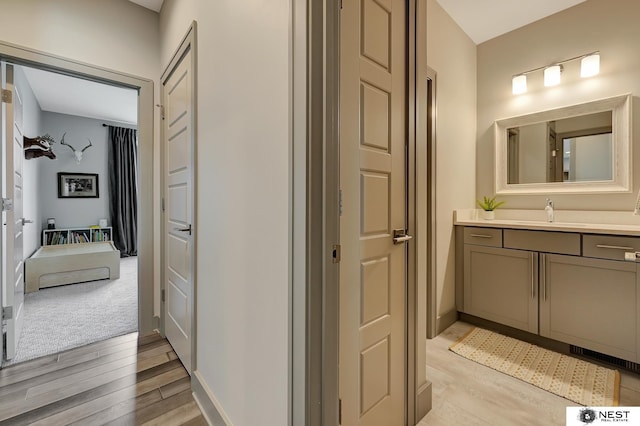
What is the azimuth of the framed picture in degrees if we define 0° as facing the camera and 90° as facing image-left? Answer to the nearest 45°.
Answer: approximately 0°

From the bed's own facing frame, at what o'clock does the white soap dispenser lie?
The white soap dispenser is roughly at 11 o'clock from the bed.

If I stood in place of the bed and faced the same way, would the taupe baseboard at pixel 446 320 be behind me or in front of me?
in front

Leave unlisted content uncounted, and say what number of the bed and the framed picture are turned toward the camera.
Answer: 2

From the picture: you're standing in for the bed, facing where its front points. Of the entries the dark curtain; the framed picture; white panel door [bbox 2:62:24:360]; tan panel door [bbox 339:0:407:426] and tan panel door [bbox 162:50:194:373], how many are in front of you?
3

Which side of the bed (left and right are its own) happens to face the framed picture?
back

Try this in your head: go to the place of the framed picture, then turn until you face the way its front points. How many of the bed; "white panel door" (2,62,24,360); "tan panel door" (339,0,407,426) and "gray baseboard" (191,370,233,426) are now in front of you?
4

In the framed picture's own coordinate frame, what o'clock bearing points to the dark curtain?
The dark curtain is roughly at 9 o'clock from the framed picture.

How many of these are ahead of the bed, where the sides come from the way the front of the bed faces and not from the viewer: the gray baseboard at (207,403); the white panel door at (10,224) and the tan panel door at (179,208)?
3
